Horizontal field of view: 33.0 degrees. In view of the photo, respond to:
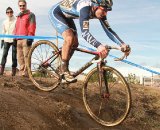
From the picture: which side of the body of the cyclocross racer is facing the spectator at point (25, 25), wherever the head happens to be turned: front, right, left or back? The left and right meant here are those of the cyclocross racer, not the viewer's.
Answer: back

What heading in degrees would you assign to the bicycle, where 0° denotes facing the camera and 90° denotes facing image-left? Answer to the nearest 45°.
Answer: approximately 315°

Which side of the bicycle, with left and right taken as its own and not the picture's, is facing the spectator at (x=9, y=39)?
back

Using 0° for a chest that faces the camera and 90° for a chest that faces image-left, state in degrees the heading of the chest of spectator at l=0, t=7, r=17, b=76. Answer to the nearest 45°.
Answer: approximately 0°

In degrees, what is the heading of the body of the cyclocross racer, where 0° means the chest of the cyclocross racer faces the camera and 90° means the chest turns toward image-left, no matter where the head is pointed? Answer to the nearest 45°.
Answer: approximately 315°

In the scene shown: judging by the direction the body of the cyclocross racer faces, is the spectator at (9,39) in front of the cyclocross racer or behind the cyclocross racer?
behind
